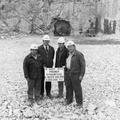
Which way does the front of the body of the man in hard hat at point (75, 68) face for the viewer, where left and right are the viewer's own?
facing the viewer and to the left of the viewer

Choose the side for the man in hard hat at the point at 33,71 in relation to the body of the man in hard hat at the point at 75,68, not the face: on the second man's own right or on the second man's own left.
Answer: on the second man's own right
